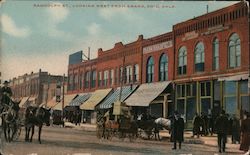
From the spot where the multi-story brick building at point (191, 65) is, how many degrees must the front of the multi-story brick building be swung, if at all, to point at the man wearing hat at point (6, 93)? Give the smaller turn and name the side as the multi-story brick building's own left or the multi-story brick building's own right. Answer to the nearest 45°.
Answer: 0° — it already faces them

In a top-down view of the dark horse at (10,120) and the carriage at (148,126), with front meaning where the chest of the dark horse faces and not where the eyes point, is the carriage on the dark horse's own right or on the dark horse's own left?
on the dark horse's own left

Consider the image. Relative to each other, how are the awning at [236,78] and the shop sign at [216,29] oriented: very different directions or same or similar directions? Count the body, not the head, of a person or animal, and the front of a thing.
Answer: same or similar directions

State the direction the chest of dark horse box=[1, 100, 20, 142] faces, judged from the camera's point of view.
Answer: toward the camera

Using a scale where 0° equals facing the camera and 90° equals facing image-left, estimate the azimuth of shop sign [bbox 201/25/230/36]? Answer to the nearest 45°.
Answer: approximately 45°

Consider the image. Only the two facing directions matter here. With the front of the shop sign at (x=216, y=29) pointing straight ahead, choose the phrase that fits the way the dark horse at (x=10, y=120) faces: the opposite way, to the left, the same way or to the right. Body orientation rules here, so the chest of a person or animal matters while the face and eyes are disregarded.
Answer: to the left

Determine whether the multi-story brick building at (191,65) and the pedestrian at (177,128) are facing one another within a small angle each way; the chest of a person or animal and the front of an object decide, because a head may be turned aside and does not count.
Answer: no

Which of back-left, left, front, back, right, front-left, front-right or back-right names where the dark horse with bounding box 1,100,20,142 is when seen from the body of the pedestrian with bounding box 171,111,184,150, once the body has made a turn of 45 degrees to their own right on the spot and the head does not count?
front-right

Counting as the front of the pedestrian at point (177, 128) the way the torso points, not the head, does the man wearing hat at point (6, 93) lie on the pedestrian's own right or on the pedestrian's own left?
on the pedestrian's own right

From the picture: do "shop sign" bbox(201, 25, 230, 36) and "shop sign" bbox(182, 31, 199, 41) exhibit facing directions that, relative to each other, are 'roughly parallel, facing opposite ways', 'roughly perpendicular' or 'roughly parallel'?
roughly parallel

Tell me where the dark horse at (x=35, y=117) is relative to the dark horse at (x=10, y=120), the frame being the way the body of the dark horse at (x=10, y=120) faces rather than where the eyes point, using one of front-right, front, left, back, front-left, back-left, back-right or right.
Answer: back-left

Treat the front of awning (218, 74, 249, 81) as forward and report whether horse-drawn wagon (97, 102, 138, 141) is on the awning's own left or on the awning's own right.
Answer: on the awning's own right

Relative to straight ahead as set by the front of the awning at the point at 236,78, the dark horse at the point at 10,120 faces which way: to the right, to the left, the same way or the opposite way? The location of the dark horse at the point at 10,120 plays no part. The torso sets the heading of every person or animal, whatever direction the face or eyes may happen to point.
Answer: to the left

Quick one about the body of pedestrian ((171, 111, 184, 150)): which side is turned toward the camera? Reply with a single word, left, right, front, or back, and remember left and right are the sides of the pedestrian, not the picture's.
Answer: front

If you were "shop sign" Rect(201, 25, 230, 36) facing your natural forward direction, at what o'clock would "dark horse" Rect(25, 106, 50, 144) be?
The dark horse is roughly at 2 o'clock from the shop sign.

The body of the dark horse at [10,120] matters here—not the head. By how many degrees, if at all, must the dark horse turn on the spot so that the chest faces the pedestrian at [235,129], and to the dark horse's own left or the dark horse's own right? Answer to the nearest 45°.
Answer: approximately 45° to the dark horse's own left
